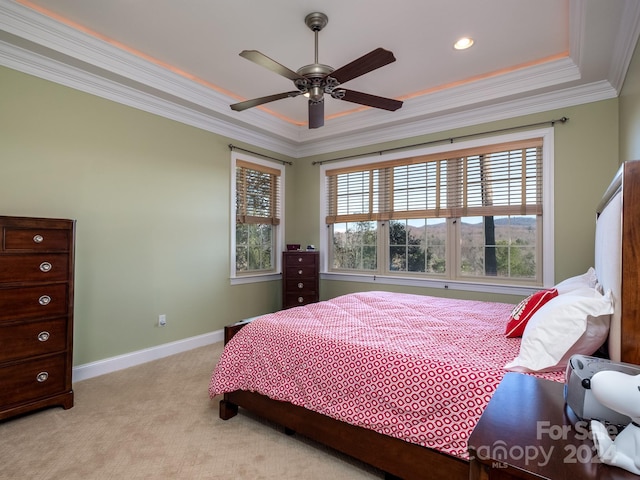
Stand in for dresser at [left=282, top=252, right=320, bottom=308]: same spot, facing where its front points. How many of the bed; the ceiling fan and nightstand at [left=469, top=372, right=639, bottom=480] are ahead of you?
3

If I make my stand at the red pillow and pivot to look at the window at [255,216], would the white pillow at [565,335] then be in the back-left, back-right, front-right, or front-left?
back-left

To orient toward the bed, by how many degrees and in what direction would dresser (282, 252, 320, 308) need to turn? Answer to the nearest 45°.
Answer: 0° — it already faces it

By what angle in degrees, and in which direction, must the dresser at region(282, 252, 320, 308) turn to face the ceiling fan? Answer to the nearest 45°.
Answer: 0° — it already faces it

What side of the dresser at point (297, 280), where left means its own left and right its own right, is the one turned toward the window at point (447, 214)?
left

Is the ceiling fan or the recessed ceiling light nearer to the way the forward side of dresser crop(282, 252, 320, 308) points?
the ceiling fan

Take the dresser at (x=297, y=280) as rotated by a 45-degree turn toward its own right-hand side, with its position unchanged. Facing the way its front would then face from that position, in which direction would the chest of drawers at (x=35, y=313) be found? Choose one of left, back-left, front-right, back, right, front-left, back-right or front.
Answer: front

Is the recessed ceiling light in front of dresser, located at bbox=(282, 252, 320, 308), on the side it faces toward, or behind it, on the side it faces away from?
in front

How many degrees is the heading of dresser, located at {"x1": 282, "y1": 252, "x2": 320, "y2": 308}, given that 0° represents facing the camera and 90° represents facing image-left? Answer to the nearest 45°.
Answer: approximately 0°

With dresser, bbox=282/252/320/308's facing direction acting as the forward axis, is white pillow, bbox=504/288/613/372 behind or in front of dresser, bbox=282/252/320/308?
in front
